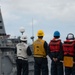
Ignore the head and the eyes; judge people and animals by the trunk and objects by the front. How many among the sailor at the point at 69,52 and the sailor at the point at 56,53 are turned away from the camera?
2

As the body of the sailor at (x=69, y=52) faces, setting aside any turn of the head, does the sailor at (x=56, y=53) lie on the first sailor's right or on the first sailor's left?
on the first sailor's left

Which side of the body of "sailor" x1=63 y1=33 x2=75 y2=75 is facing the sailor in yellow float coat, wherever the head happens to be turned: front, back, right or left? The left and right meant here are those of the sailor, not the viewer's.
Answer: left

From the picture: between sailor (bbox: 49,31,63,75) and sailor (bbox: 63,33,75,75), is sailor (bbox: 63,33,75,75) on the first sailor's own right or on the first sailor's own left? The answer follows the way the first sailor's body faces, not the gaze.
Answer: on the first sailor's own right

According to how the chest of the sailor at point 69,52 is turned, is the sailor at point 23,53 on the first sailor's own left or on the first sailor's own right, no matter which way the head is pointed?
on the first sailor's own left

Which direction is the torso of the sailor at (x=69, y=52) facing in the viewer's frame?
away from the camera

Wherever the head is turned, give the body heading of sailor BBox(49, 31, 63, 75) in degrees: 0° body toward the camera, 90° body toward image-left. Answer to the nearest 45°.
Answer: approximately 180°

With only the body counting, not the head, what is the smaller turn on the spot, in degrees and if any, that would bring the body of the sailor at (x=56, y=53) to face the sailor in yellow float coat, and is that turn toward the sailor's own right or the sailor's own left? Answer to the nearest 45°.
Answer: approximately 90° to the sailor's own left
